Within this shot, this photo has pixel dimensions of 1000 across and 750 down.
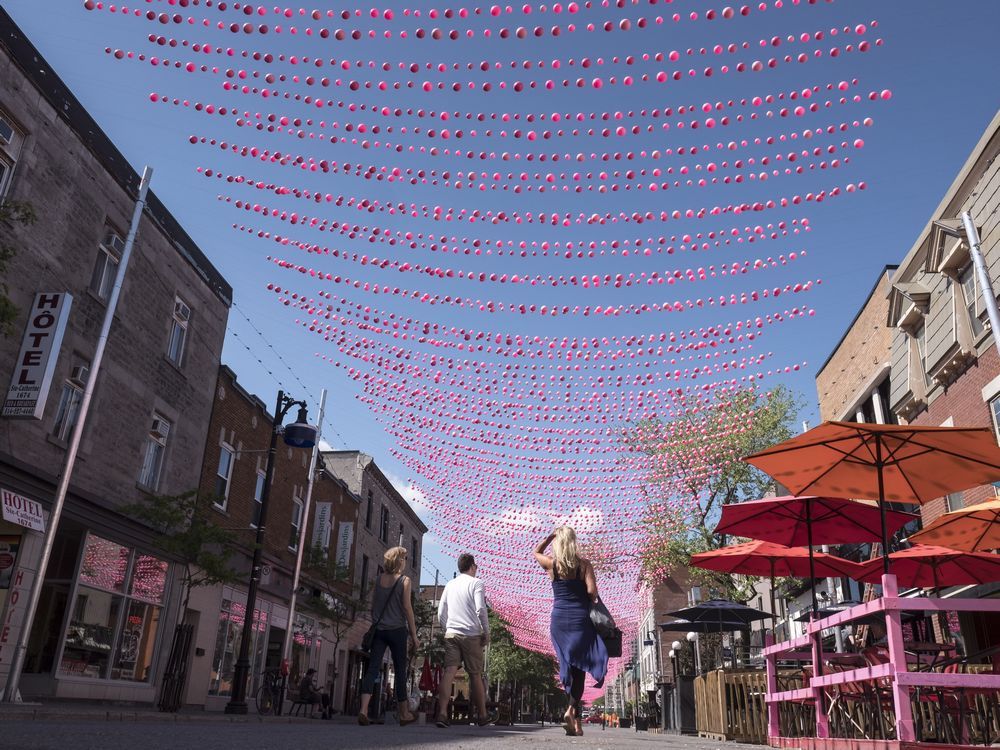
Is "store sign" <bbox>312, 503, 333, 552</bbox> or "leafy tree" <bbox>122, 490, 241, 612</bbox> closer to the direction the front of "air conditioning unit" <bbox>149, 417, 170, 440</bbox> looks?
the leafy tree

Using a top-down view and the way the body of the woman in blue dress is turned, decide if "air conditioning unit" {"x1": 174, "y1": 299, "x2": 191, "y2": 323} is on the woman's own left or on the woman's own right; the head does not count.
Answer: on the woman's own left

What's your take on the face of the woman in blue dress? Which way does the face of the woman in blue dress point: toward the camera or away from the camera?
away from the camera

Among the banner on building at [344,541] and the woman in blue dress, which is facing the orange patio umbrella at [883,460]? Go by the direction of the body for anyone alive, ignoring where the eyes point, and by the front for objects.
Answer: the banner on building

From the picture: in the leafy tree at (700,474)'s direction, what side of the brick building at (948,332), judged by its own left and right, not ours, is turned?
right

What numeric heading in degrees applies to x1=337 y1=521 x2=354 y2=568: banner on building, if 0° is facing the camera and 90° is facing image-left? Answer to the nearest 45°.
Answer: approximately 0°

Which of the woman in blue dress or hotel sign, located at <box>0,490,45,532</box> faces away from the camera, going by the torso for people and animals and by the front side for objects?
the woman in blue dress

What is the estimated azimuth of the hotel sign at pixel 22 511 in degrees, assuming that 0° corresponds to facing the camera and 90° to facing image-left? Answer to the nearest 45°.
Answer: approximately 315°

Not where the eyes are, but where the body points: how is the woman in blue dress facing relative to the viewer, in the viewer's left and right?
facing away from the viewer

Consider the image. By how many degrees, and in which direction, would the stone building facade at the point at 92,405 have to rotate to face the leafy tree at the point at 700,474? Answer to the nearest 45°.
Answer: approximately 45° to its left

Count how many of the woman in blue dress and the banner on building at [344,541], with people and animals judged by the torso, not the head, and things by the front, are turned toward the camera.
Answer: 1

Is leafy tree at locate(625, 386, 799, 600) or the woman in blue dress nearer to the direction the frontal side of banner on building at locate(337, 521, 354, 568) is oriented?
the woman in blue dress
